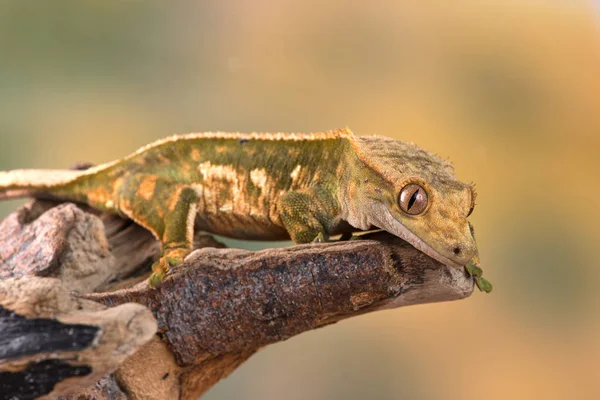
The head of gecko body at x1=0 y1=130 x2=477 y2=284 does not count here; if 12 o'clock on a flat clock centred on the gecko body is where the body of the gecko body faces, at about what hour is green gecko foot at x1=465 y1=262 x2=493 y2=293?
The green gecko foot is roughly at 1 o'clock from the gecko body.

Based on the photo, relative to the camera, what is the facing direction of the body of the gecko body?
to the viewer's right
